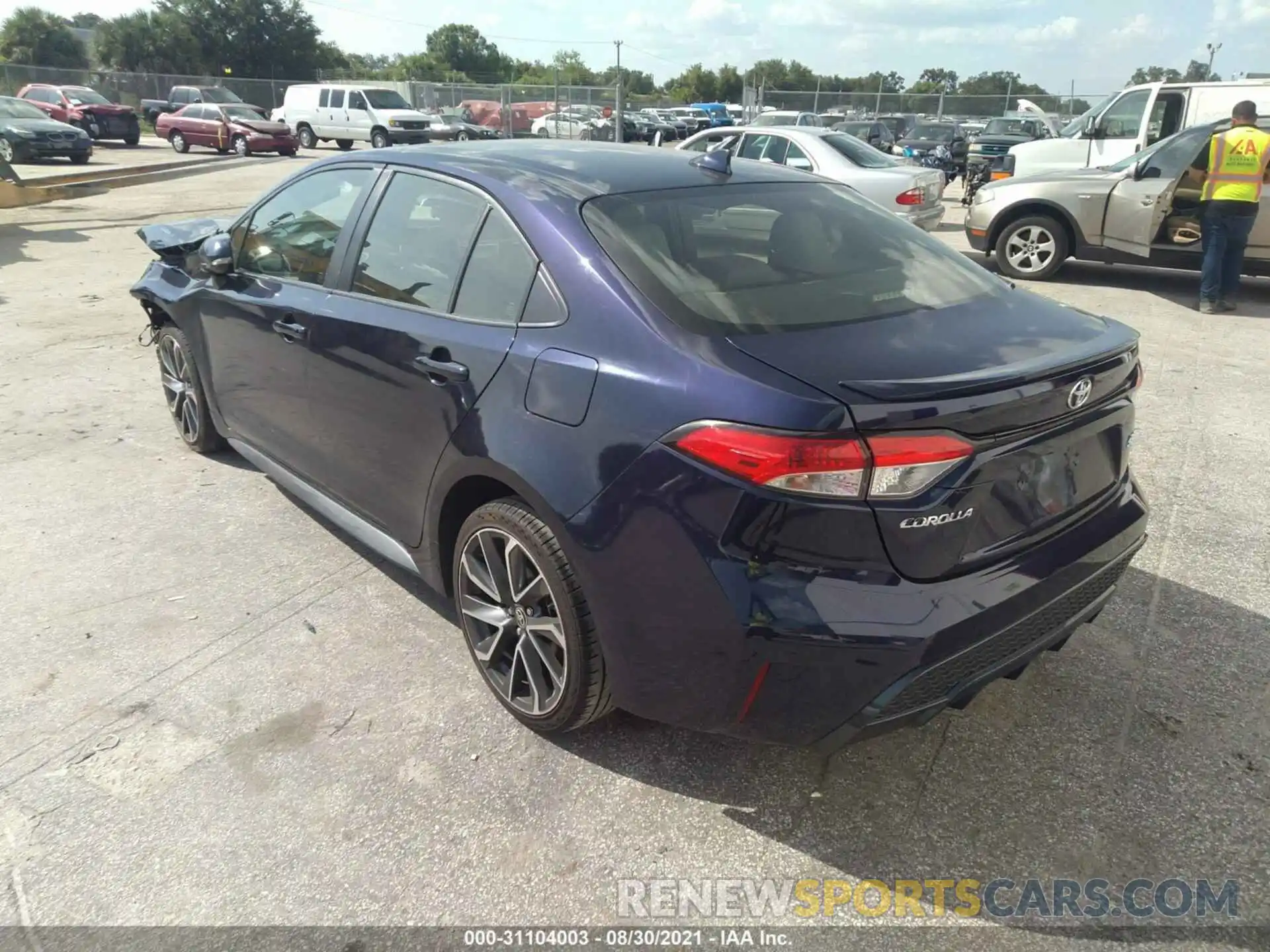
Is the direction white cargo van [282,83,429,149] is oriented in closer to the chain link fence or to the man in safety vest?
the man in safety vest

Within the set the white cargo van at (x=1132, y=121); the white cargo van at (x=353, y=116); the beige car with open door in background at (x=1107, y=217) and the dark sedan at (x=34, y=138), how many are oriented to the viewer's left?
2

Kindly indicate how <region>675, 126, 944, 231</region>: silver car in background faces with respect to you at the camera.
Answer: facing away from the viewer and to the left of the viewer

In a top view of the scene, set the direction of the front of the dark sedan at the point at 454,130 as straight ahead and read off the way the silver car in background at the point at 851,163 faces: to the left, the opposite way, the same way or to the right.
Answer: the opposite way

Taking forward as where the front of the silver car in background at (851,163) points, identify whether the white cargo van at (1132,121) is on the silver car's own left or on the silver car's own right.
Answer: on the silver car's own right

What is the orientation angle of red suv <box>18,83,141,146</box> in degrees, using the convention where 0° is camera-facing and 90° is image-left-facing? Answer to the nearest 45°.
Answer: approximately 315°

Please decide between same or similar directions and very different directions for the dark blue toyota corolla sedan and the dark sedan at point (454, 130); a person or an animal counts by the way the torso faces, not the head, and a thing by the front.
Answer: very different directions

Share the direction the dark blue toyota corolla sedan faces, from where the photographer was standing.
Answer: facing away from the viewer and to the left of the viewer

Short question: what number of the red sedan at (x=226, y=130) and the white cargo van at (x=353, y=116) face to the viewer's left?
0

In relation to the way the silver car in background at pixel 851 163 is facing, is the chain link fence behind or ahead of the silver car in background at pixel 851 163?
ahead

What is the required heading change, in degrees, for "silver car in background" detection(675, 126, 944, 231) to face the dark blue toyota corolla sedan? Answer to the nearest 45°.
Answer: approximately 135° to its left

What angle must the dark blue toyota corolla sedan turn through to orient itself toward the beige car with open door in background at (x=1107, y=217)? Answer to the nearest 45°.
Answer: approximately 90° to its right
